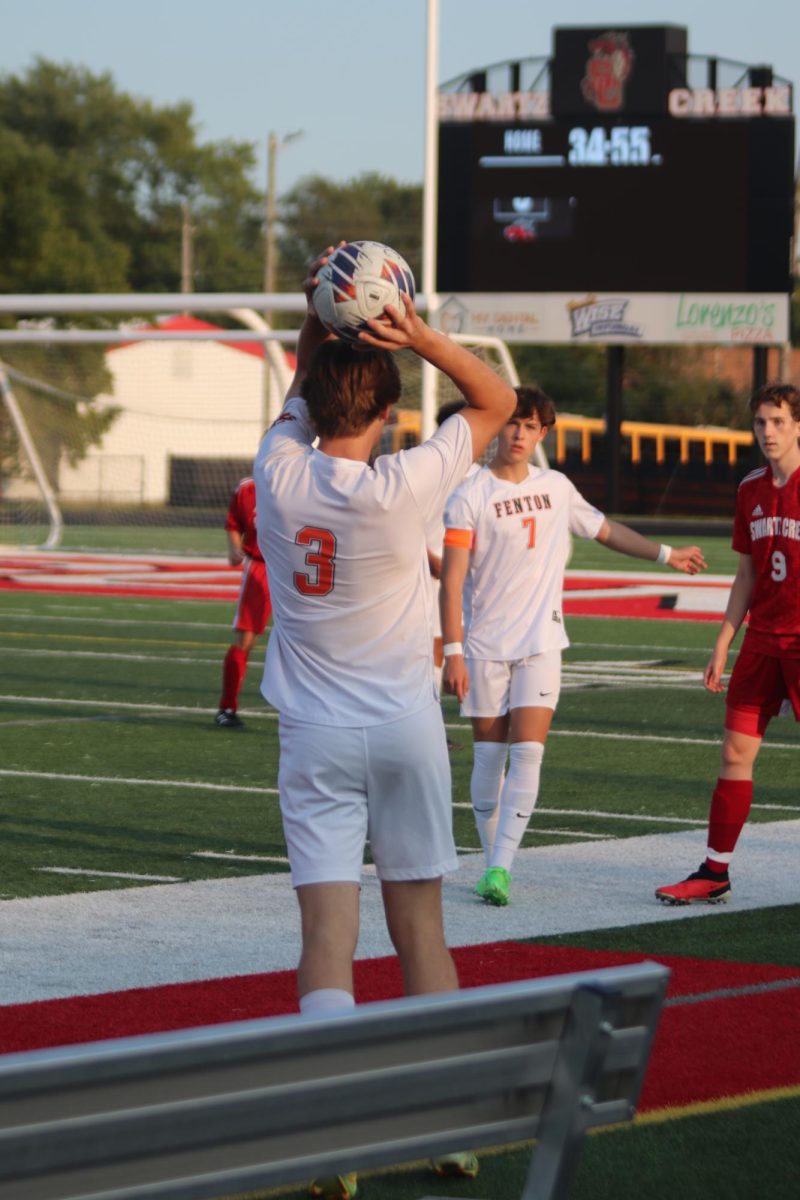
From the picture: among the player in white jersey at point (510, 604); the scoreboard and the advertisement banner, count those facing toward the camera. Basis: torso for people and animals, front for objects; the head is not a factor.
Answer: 3

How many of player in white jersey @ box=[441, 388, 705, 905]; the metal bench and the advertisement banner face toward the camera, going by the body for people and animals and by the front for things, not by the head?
2

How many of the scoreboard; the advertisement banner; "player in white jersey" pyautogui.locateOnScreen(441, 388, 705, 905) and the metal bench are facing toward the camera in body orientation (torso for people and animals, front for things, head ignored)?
3

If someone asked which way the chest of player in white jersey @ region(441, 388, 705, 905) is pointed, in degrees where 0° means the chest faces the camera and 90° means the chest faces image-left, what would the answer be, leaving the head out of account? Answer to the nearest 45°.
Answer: approximately 0°

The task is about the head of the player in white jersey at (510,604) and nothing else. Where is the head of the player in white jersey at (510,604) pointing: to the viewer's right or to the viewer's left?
to the viewer's left

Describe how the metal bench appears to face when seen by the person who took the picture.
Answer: facing away from the viewer and to the left of the viewer

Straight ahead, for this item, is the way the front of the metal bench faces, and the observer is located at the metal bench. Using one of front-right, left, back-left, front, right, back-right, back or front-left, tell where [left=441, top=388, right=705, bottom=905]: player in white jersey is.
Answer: front-right

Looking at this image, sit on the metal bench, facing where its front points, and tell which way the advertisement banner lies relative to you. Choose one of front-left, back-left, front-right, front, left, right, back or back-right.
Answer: front-right
